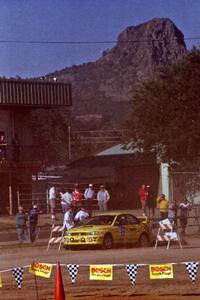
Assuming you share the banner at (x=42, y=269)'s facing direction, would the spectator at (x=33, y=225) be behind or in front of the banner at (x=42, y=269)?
behind

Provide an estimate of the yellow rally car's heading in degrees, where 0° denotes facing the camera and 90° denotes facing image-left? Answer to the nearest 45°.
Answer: approximately 45°

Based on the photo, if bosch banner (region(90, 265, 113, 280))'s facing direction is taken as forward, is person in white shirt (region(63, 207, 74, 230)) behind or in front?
behind

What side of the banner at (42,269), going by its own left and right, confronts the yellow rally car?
back

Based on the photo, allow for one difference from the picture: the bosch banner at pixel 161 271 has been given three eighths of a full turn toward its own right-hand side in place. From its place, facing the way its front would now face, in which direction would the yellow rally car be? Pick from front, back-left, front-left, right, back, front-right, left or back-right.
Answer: front-right

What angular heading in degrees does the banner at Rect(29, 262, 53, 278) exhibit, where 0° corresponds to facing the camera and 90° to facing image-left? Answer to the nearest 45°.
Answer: approximately 0°

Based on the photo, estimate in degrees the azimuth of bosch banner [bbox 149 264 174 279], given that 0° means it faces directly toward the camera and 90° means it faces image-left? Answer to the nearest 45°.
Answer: approximately 0°
